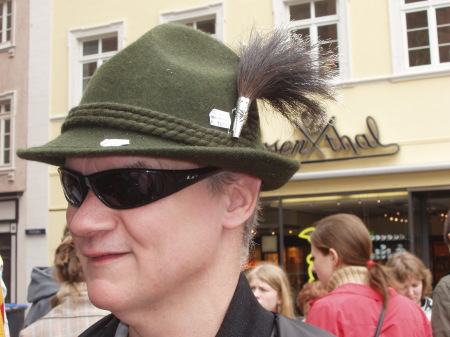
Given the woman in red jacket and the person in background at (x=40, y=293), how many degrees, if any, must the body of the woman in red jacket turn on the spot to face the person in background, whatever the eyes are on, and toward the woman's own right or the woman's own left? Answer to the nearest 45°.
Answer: approximately 45° to the woman's own left

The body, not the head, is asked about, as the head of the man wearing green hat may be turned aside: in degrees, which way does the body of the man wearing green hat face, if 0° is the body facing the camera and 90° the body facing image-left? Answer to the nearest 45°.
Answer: approximately 45°

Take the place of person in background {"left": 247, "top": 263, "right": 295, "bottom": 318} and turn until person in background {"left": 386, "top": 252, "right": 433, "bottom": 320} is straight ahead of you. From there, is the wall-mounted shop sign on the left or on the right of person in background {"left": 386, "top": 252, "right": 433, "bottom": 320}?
left

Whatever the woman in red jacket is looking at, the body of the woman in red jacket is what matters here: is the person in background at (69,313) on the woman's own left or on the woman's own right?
on the woman's own left

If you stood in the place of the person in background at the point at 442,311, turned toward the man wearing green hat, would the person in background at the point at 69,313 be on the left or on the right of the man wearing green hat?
right

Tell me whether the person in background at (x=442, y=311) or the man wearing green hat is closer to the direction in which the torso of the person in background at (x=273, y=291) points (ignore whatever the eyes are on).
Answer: the man wearing green hat

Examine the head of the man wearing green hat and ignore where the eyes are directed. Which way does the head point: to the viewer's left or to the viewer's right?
to the viewer's left

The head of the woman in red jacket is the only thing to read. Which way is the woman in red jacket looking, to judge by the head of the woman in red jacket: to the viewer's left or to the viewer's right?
to the viewer's left

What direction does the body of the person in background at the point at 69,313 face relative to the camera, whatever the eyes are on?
away from the camera

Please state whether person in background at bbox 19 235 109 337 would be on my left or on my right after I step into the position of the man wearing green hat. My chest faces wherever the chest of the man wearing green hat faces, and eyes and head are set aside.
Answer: on my right

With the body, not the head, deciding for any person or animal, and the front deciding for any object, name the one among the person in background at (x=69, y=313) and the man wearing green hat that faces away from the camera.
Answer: the person in background

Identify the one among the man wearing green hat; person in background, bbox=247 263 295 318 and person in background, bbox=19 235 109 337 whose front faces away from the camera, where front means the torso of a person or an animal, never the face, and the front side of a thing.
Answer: person in background, bbox=19 235 109 337

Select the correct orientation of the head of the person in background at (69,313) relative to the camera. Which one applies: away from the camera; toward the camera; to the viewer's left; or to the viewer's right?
away from the camera
